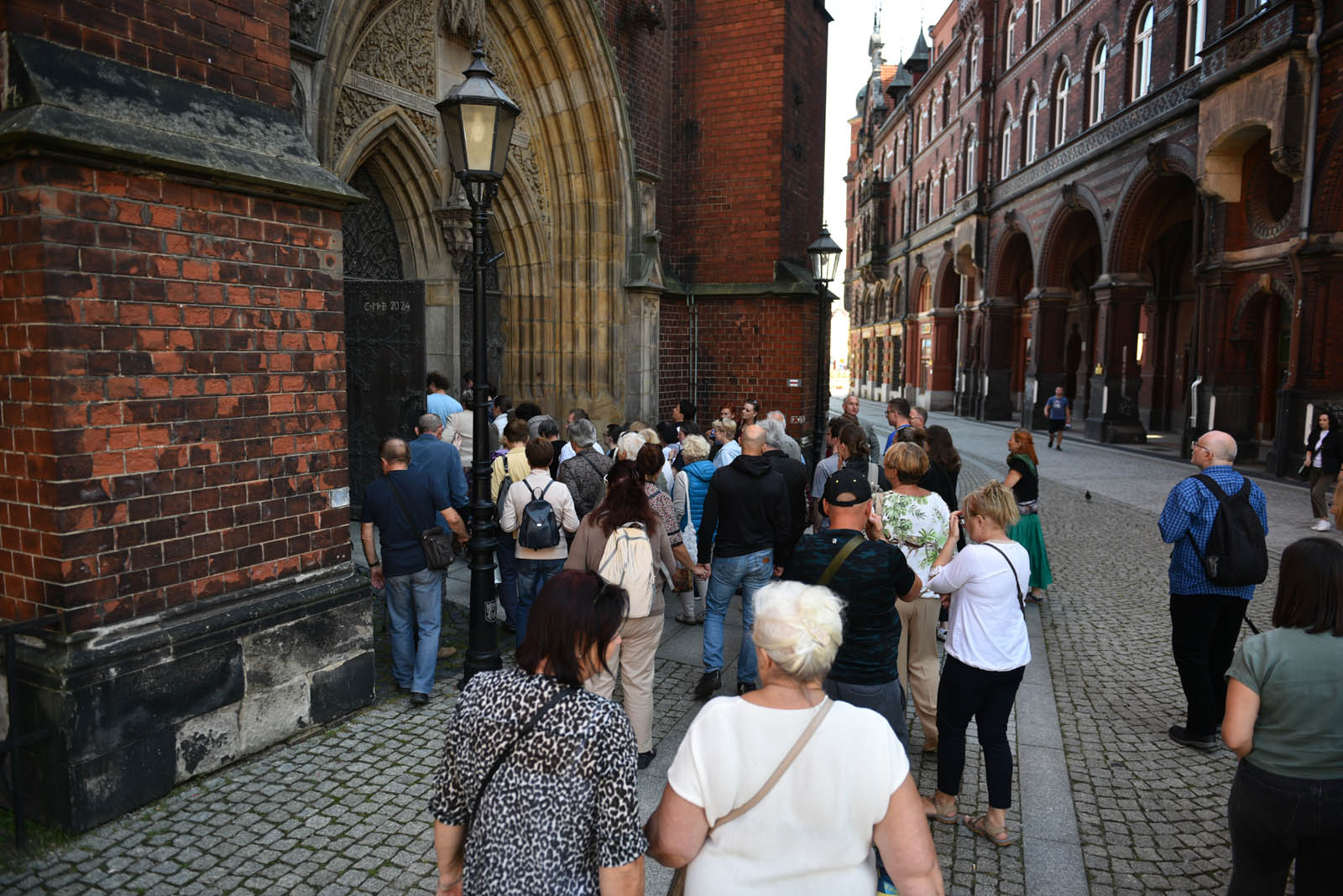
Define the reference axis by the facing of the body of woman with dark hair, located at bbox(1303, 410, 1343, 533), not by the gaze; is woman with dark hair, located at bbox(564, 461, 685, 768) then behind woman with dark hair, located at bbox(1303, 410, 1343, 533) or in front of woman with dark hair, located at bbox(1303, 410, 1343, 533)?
in front

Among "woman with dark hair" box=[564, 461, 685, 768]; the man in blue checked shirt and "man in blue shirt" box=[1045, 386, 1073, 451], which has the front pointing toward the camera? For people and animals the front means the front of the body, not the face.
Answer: the man in blue shirt

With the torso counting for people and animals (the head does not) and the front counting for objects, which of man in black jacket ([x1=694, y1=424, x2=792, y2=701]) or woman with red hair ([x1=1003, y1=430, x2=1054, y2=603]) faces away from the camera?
the man in black jacket

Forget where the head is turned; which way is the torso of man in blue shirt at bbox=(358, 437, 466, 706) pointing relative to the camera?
away from the camera

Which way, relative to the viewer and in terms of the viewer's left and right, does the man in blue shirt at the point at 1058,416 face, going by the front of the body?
facing the viewer

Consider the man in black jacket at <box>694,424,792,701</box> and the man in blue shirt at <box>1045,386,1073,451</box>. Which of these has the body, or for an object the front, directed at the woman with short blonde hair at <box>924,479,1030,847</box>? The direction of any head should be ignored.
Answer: the man in blue shirt

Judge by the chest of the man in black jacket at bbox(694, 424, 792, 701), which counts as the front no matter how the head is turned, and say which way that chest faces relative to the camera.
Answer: away from the camera

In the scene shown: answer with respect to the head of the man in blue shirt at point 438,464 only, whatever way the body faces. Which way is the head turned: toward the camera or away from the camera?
away from the camera

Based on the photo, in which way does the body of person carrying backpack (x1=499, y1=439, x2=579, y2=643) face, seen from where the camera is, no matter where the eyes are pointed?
away from the camera

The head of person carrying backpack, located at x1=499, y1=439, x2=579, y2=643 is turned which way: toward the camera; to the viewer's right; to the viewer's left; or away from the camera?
away from the camera

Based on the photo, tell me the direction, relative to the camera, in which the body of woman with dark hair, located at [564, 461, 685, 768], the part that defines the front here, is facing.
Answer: away from the camera

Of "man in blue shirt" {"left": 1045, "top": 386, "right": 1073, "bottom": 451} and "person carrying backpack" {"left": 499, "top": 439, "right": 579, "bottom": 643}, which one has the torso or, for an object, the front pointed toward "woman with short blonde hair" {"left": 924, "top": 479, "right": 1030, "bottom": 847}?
the man in blue shirt

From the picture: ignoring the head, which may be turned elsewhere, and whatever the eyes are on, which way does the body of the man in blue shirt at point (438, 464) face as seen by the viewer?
away from the camera

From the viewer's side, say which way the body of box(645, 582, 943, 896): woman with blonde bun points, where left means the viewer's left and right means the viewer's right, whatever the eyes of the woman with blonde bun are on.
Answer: facing away from the viewer

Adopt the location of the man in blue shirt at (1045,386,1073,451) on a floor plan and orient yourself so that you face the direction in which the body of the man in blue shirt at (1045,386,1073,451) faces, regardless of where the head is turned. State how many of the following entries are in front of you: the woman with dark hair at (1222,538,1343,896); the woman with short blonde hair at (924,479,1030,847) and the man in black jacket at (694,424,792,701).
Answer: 3

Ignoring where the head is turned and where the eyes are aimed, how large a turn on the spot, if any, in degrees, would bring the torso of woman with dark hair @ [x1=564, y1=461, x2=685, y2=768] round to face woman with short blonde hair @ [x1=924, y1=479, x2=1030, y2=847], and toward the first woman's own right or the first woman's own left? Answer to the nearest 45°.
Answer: approximately 135° to the first woman's own right

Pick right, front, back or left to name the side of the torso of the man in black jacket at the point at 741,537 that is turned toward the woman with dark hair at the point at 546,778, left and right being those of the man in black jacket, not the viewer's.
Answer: back
